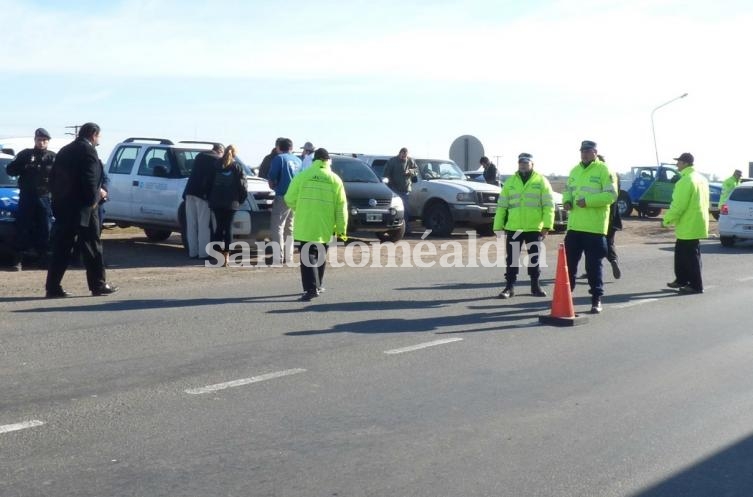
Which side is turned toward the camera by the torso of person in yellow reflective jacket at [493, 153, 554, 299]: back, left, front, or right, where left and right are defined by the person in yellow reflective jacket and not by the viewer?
front

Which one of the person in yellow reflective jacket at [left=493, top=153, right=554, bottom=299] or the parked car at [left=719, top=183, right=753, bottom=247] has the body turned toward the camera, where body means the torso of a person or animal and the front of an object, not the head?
the person in yellow reflective jacket

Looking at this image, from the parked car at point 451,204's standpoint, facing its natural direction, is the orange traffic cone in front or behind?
in front

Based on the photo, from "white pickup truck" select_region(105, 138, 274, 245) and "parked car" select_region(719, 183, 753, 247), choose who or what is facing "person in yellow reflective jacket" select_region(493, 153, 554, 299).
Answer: the white pickup truck

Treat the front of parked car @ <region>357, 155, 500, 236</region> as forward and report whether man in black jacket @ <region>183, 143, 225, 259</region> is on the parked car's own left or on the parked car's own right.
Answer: on the parked car's own right

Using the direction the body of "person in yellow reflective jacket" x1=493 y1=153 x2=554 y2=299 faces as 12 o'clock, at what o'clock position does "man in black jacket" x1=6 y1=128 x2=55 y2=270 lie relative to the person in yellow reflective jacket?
The man in black jacket is roughly at 3 o'clock from the person in yellow reflective jacket.

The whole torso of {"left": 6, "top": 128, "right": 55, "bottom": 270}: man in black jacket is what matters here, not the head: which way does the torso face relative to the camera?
toward the camera

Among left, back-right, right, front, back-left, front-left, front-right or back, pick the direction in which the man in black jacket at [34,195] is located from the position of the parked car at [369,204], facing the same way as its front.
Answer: right

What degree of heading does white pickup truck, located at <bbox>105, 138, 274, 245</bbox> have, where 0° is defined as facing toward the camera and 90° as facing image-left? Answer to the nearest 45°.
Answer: approximately 315°

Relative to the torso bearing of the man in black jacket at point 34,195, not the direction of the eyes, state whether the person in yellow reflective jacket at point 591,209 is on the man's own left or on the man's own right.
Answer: on the man's own left

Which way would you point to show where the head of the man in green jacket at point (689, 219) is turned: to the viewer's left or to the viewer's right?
to the viewer's left
